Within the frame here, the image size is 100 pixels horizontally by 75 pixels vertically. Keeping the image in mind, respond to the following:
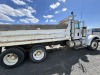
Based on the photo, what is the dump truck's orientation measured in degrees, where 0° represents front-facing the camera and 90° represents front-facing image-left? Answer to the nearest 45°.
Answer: approximately 225°
